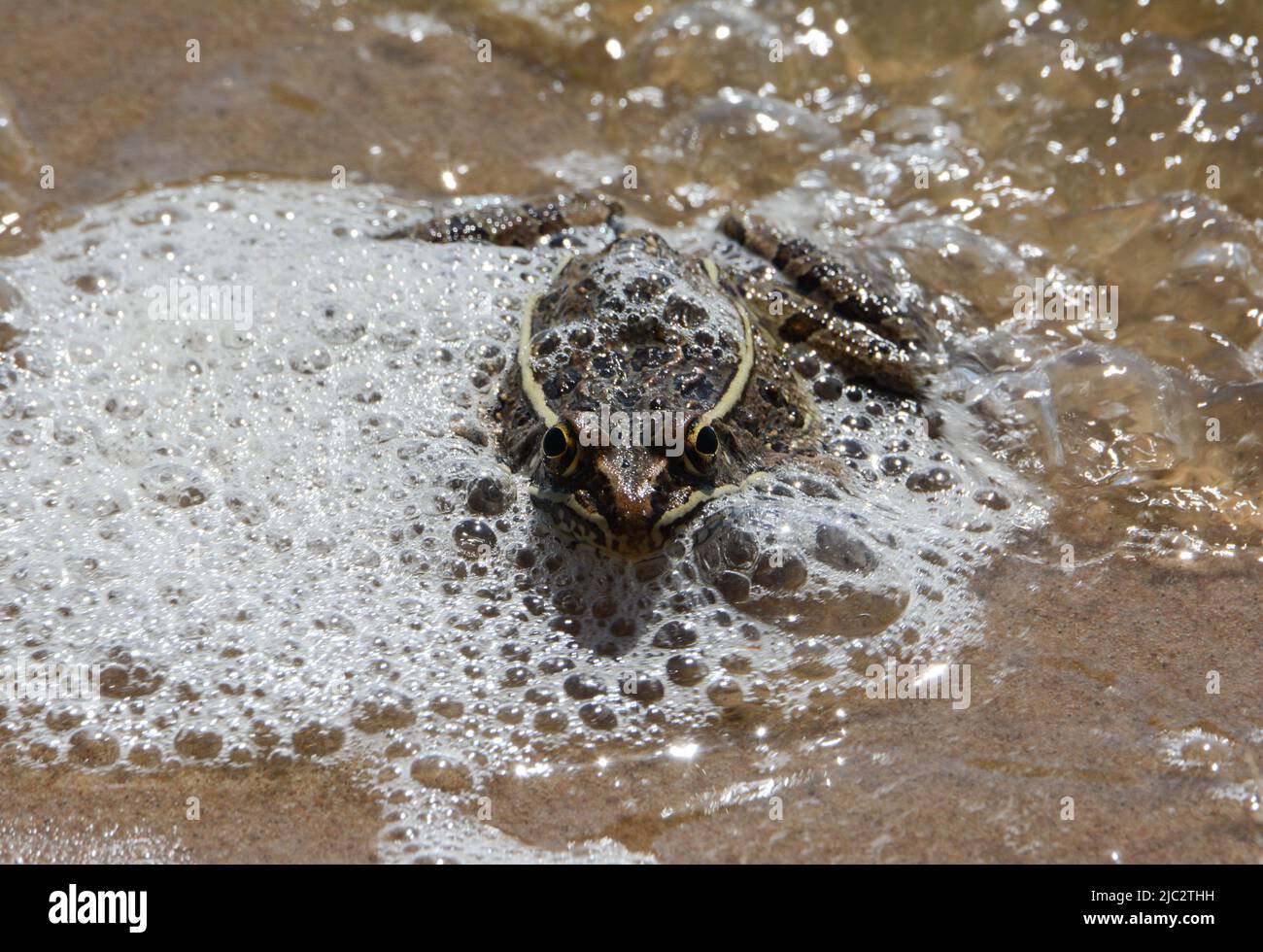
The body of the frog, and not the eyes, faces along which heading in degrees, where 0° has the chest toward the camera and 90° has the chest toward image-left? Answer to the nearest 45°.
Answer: approximately 0°
